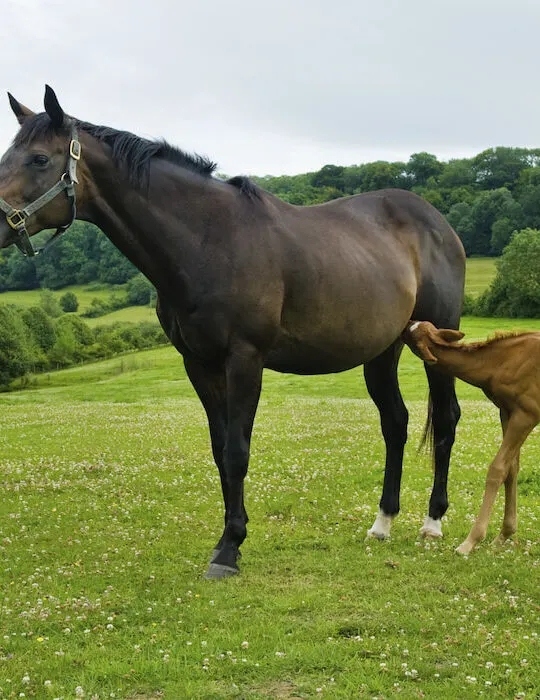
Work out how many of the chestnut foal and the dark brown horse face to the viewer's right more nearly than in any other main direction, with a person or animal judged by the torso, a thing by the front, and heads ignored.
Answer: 0

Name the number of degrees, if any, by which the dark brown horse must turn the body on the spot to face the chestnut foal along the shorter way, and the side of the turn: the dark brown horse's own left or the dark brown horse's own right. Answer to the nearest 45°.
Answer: approximately 135° to the dark brown horse's own left

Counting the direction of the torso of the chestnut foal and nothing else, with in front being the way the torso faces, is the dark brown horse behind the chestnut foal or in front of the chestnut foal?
in front

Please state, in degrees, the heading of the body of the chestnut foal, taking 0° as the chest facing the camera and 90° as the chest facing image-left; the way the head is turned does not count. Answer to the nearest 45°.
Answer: approximately 90°

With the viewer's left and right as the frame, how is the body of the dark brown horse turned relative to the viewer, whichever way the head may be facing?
facing the viewer and to the left of the viewer
